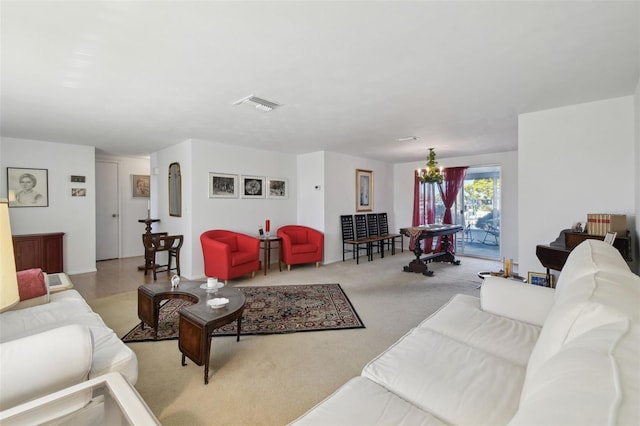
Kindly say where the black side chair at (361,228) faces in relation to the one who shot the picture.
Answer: facing the viewer and to the right of the viewer

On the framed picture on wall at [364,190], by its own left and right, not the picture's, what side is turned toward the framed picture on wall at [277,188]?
right

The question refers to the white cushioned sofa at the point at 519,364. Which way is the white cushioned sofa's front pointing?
to the viewer's left

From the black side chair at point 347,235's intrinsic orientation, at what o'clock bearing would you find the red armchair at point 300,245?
The red armchair is roughly at 3 o'clock from the black side chair.

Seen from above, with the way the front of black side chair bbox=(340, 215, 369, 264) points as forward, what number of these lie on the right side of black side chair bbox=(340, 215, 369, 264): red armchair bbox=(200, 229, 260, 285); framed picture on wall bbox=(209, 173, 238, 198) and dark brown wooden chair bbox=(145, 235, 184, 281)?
3

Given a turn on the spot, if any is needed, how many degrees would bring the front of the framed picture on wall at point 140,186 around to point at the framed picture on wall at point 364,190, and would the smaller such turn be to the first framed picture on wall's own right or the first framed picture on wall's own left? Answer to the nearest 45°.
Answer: approximately 45° to the first framed picture on wall's own left

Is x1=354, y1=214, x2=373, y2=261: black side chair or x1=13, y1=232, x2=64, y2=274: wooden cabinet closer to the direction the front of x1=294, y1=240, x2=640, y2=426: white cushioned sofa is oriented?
the wooden cabinet

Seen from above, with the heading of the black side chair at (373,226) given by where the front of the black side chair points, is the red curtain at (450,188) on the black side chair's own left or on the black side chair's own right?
on the black side chair's own left

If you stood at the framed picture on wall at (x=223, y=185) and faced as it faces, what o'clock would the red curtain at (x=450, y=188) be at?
The red curtain is roughly at 9 o'clock from the framed picture on wall.

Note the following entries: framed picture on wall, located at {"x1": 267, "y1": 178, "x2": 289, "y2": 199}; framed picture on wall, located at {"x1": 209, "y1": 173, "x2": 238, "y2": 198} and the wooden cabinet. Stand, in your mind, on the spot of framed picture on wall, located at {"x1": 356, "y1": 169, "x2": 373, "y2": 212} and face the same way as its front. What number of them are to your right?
3

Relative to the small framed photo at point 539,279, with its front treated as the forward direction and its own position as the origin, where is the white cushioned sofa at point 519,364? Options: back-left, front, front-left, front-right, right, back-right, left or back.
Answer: front-left

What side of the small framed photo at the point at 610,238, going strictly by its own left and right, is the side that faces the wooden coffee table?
front

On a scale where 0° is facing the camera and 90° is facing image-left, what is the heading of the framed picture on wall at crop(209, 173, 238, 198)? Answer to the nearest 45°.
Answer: approximately 0°

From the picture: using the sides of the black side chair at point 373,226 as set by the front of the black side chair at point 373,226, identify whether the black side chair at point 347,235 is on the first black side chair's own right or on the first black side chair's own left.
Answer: on the first black side chair's own right

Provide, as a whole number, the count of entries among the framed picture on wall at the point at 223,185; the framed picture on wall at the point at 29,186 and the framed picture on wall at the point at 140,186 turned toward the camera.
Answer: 3

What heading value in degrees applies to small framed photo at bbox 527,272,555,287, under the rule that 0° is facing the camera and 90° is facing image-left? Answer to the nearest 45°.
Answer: approximately 45°

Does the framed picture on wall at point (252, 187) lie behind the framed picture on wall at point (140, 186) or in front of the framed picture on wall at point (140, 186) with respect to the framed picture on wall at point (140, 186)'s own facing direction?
in front

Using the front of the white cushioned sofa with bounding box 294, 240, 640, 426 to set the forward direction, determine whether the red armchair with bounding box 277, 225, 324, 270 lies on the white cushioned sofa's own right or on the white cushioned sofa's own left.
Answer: on the white cushioned sofa's own right
